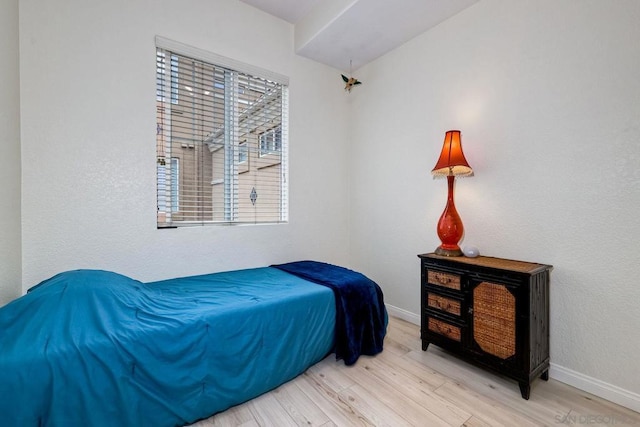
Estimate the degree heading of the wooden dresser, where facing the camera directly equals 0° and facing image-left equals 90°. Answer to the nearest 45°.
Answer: approximately 45°

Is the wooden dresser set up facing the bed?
yes
